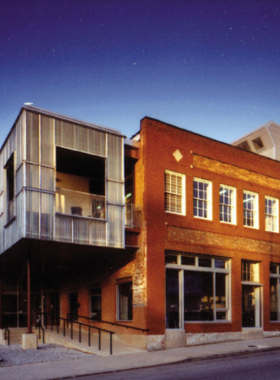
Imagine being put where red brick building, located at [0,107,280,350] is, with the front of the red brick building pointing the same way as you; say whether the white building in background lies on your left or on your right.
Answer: on your left

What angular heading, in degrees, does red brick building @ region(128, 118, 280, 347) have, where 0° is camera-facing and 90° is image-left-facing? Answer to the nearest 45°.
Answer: approximately 315°

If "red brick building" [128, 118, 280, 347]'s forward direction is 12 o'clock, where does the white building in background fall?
The white building in background is roughly at 8 o'clock from the red brick building.
